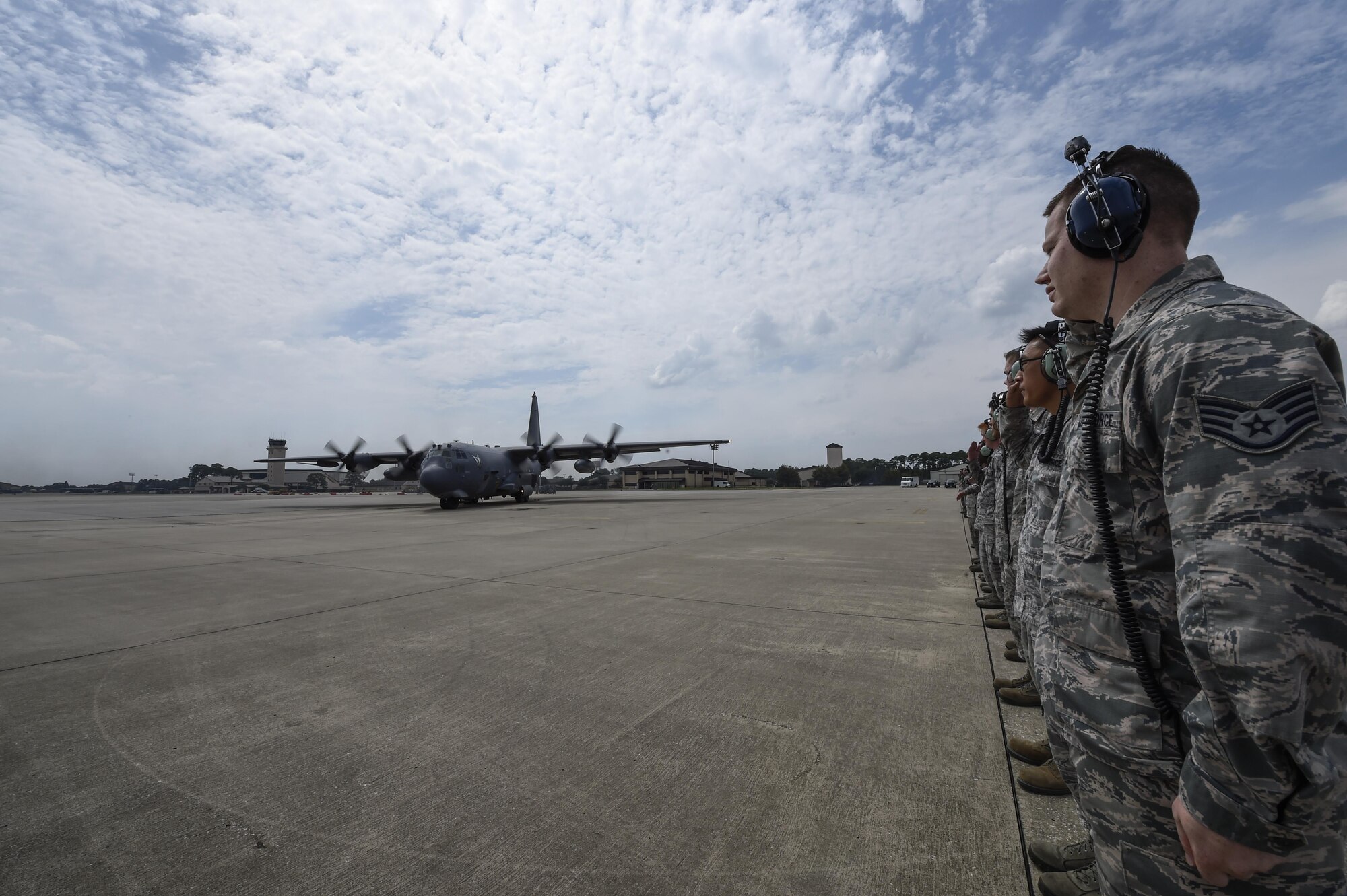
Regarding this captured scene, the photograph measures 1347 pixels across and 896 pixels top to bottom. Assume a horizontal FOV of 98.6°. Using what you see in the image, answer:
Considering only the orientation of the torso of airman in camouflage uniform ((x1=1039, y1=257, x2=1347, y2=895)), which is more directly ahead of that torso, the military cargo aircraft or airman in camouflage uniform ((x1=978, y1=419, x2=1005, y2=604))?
the military cargo aircraft

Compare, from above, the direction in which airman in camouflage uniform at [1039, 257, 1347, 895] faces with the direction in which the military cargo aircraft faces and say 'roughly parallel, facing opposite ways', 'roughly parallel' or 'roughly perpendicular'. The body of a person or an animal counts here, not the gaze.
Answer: roughly perpendicular

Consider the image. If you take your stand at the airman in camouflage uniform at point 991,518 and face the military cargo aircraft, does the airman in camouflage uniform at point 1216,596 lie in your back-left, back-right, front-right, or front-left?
back-left

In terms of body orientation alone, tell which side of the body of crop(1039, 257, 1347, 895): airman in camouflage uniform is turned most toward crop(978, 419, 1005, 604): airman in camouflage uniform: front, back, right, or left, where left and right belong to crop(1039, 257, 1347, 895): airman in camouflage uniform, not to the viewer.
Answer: right

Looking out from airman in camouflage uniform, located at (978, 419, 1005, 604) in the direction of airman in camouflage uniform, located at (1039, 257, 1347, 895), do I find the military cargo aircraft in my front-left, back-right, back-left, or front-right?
back-right

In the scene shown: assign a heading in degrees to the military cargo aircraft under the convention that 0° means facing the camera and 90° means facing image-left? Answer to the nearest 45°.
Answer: approximately 45°

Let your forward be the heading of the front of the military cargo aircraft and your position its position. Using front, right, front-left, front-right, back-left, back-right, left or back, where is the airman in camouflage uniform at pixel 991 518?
front-left

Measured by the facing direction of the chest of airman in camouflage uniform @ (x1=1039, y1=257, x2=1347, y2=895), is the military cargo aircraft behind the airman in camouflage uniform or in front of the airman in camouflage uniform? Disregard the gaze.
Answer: in front

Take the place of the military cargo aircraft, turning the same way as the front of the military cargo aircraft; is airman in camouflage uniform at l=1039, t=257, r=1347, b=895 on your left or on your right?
on your left

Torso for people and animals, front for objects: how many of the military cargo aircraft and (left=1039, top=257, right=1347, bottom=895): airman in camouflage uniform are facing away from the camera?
0

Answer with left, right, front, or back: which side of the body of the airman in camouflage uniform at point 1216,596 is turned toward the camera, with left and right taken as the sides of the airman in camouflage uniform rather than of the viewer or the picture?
left
